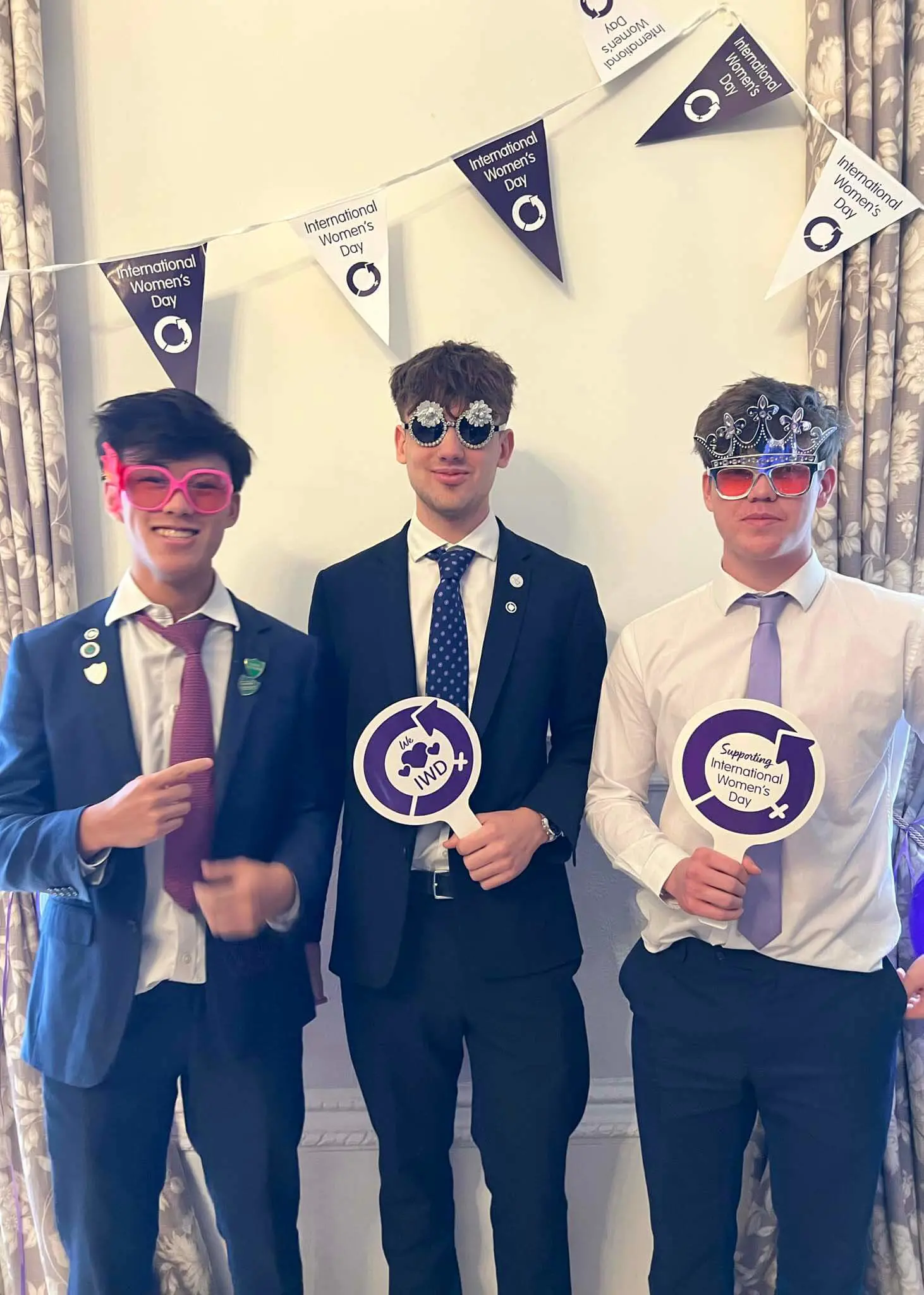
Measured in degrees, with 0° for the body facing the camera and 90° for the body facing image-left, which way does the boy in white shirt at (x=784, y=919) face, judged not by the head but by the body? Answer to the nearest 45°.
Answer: approximately 0°
